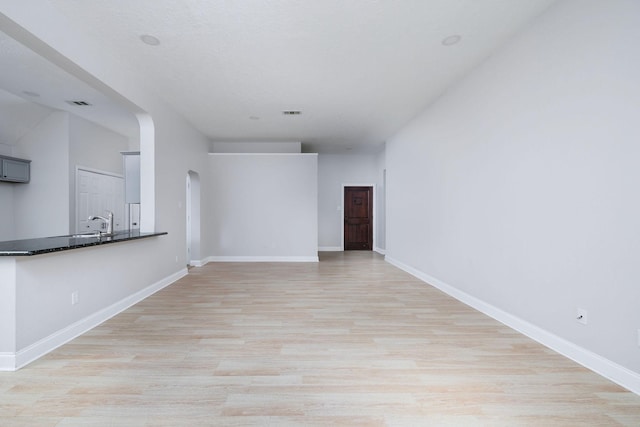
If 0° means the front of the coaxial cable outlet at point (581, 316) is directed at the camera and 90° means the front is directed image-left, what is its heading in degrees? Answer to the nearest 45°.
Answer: approximately 45°

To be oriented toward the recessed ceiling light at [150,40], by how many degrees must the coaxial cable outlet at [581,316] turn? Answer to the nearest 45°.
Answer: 0° — it already faces it

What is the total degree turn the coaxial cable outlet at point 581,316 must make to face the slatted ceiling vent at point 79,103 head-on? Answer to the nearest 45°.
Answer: approximately 45° to its right
